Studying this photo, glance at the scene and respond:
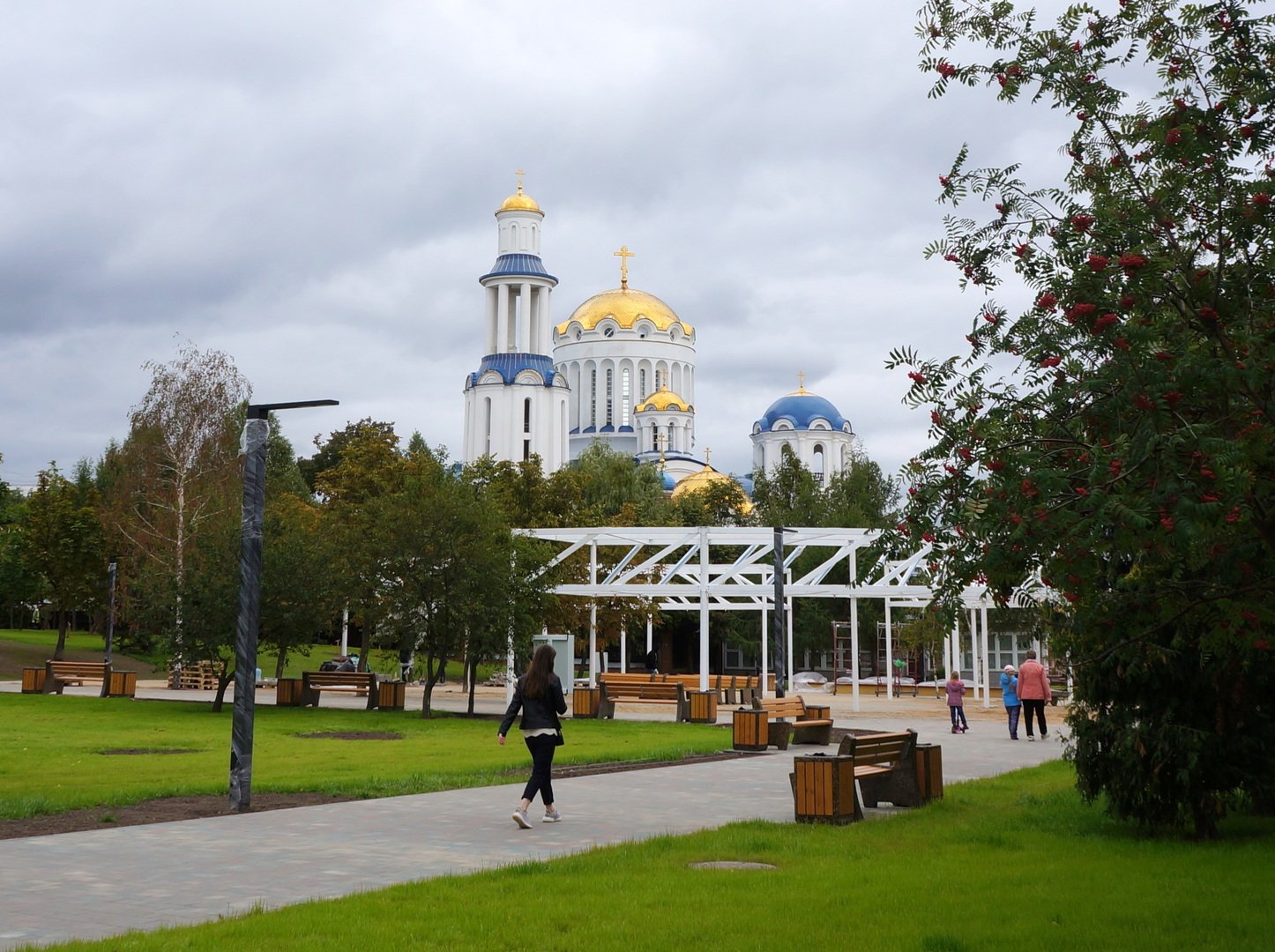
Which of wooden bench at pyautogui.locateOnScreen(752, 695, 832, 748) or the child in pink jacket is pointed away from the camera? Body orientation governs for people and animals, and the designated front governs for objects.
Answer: the child in pink jacket

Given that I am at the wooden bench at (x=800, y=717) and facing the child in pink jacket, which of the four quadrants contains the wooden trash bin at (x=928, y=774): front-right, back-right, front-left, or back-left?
back-right

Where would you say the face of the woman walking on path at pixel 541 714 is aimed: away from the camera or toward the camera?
away from the camera

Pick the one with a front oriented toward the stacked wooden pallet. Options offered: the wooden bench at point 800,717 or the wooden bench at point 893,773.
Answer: the wooden bench at point 893,773

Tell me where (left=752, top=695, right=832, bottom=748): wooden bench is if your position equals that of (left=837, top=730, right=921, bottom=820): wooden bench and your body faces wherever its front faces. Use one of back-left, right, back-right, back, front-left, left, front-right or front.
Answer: front-right

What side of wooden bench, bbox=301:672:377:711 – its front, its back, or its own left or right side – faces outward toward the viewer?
back

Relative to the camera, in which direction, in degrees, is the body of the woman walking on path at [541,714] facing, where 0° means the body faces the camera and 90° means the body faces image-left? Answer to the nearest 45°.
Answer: approximately 225°

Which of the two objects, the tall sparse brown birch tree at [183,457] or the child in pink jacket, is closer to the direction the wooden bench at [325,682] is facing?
the tall sparse brown birch tree
